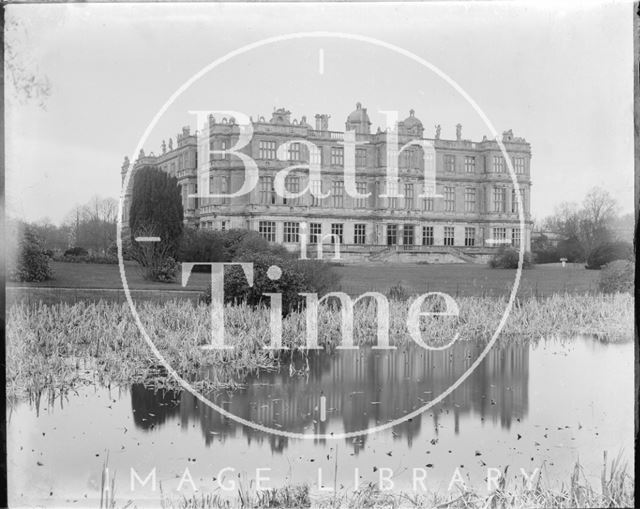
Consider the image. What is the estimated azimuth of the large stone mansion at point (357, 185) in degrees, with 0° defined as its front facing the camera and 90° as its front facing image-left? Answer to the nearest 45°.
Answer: approximately 315°

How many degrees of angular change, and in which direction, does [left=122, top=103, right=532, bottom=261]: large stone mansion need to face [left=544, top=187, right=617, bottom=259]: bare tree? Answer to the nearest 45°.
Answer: approximately 45° to its left

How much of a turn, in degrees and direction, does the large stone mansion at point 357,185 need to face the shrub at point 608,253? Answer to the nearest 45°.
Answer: approximately 45° to its left
